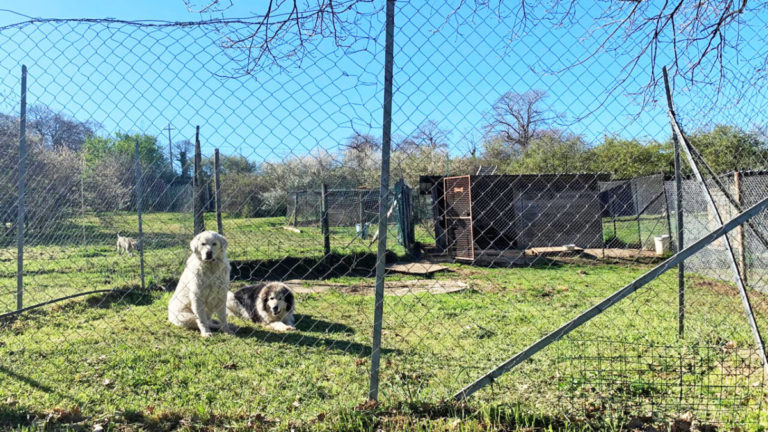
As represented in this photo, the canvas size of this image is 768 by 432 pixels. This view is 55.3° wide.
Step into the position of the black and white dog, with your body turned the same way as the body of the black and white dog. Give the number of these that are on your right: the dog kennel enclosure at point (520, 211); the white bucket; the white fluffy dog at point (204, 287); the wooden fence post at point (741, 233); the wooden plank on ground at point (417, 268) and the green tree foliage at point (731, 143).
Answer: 1

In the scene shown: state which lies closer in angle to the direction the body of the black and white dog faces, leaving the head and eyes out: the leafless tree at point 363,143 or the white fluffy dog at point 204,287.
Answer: the leafless tree

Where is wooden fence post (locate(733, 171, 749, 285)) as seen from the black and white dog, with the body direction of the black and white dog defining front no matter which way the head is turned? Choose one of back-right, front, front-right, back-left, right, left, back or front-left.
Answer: front-left

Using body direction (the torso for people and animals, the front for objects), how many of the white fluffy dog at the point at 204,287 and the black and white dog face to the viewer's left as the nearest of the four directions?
0

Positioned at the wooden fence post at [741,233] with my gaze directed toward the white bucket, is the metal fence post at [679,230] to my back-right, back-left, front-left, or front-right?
back-left

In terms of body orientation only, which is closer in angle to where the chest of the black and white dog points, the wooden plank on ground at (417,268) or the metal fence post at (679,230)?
the metal fence post

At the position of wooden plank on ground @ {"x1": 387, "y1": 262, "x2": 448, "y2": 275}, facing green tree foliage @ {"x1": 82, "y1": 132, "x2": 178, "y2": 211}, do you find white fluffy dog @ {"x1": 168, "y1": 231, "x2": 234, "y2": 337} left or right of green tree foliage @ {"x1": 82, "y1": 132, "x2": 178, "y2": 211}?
left

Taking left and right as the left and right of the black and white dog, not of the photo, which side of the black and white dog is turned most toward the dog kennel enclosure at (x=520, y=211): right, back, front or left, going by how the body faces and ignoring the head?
left

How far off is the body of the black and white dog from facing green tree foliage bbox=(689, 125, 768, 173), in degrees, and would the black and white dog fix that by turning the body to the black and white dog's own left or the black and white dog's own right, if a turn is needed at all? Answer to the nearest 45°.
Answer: approximately 45° to the black and white dog's own left

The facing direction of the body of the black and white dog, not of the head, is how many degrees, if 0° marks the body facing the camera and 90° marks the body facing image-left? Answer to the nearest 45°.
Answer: approximately 315°

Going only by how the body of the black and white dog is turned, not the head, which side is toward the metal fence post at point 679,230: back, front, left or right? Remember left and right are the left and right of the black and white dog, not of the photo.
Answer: front

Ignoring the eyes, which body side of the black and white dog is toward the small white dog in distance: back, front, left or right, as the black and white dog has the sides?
back
